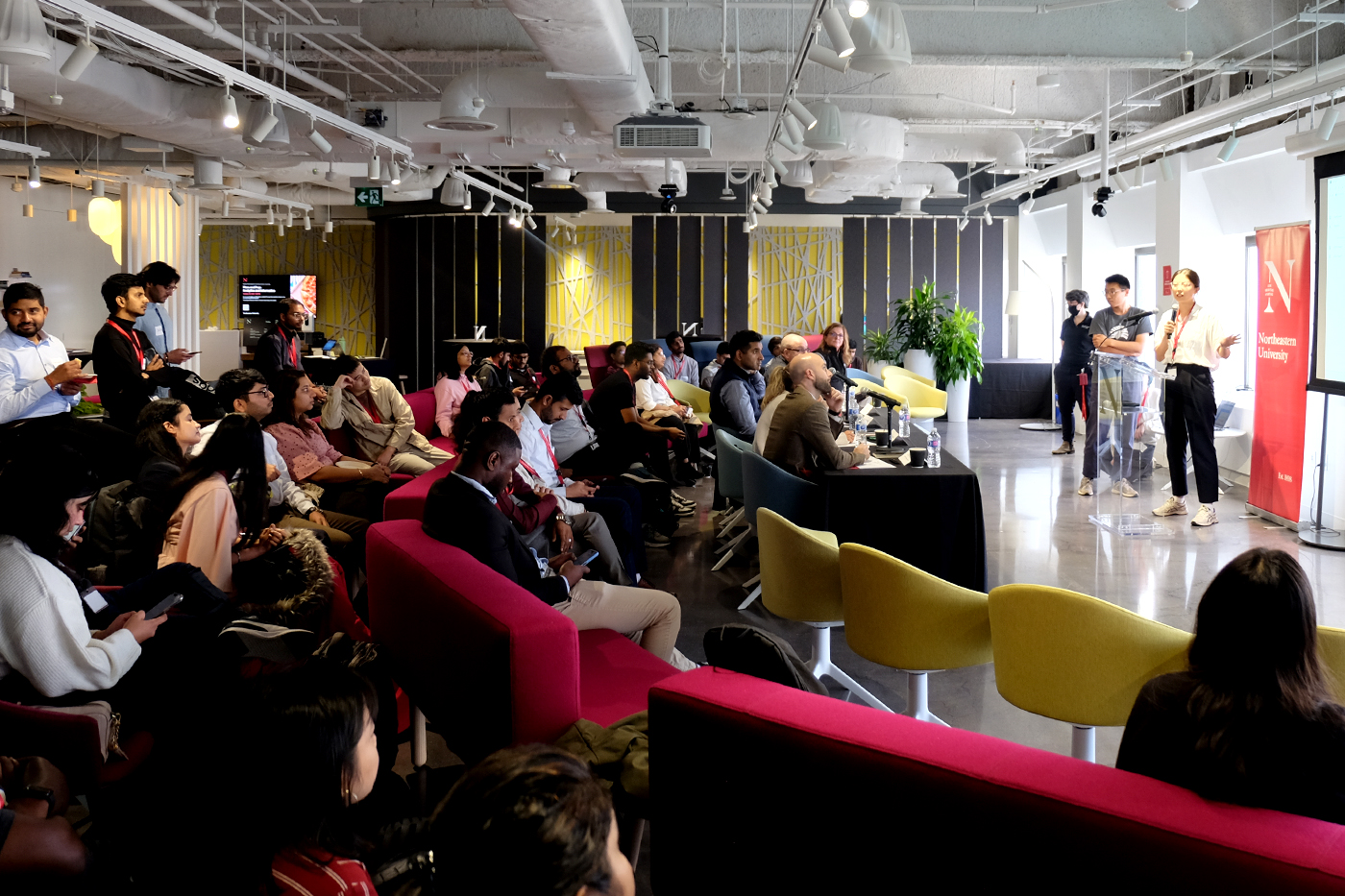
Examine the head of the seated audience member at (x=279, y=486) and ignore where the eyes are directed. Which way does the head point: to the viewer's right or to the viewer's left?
to the viewer's right

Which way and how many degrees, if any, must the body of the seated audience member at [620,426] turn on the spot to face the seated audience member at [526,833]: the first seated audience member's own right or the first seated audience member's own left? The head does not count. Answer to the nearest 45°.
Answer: approximately 90° to the first seated audience member's own right

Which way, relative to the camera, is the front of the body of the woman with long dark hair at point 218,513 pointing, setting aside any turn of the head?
to the viewer's right

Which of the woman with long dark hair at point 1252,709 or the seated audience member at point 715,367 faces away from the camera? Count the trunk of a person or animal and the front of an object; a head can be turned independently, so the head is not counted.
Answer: the woman with long dark hair

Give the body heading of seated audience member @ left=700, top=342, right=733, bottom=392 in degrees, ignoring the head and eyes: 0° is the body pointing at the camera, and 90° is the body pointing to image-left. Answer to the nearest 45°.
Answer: approximately 270°

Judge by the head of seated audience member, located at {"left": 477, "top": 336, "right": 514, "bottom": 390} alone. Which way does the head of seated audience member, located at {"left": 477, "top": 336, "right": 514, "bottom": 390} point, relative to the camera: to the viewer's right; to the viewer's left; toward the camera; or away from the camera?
to the viewer's right

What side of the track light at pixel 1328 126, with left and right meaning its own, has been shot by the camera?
left

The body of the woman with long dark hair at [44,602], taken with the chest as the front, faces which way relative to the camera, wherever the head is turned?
to the viewer's right

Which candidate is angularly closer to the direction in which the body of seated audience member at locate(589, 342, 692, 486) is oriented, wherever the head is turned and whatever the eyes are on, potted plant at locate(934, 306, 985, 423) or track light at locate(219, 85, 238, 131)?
the potted plant

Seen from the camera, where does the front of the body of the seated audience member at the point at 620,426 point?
to the viewer's right

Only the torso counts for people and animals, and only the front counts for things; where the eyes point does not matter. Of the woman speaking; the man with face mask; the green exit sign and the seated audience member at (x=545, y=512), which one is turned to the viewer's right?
the seated audience member

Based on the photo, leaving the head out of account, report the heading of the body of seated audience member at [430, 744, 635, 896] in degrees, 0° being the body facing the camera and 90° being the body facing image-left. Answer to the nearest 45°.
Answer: approximately 225°

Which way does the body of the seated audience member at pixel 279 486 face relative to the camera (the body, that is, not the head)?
to the viewer's right
